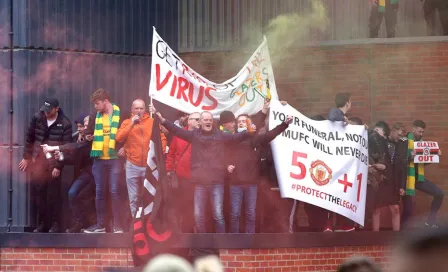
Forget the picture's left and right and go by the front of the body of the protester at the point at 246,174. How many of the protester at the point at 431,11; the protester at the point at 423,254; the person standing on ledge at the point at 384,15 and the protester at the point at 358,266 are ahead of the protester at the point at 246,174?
2

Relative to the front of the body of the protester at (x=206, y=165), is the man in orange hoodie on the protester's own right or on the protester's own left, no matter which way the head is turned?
on the protester's own right

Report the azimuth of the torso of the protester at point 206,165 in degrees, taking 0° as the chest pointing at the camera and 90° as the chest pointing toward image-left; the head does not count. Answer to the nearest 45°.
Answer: approximately 0°

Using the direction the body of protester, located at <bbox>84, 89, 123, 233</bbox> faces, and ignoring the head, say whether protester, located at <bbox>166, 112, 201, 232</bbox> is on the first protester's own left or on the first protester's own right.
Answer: on the first protester's own left
